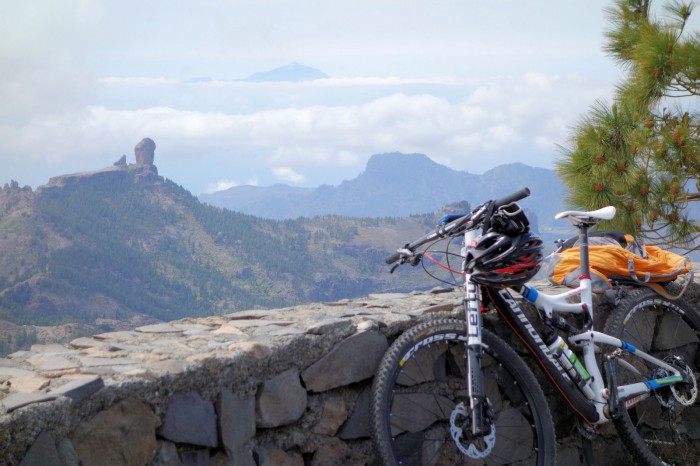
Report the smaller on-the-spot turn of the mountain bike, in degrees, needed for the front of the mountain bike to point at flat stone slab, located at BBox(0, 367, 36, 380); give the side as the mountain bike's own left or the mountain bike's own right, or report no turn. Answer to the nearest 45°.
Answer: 0° — it already faces it

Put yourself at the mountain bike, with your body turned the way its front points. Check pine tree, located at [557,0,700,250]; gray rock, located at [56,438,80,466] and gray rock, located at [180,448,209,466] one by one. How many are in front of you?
2

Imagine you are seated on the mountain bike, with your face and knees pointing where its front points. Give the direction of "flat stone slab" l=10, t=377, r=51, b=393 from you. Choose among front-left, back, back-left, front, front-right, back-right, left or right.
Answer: front

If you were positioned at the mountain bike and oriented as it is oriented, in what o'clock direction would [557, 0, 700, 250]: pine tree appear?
The pine tree is roughly at 5 o'clock from the mountain bike.

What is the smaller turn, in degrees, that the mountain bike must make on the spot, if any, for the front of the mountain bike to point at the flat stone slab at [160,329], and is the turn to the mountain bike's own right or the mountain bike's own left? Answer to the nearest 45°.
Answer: approximately 45° to the mountain bike's own right

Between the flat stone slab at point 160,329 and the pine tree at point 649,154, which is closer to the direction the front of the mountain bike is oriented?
the flat stone slab

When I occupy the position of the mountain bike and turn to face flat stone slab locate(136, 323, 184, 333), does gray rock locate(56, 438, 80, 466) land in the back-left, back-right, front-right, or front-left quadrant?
front-left

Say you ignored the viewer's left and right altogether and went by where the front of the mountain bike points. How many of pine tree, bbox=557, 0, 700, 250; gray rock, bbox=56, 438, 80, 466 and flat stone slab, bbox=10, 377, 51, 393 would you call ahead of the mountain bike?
2

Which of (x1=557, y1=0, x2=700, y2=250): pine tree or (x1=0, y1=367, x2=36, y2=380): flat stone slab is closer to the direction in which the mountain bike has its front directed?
the flat stone slab

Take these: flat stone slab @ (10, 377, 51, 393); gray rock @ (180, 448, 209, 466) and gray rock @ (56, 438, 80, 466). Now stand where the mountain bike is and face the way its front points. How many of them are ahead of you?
3

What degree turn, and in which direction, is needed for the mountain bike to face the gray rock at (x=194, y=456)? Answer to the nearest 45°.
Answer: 0° — it already faces it

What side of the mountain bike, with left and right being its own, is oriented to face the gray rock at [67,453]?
front
